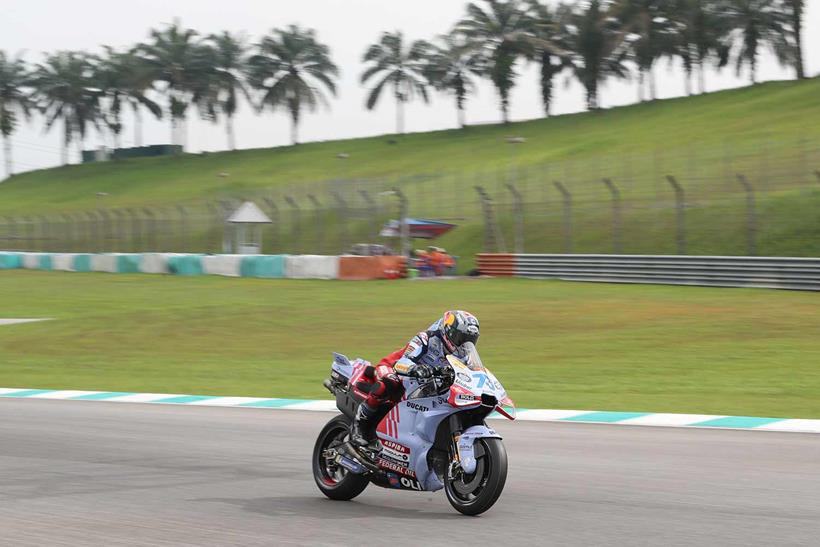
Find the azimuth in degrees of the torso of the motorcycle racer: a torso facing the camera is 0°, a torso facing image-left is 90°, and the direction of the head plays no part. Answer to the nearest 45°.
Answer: approximately 315°

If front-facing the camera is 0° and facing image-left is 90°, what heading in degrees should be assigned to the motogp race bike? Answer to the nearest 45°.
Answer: approximately 315°

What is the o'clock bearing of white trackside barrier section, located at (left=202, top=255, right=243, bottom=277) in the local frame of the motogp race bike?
The white trackside barrier section is roughly at 7 o'clock from the motogp race bike.

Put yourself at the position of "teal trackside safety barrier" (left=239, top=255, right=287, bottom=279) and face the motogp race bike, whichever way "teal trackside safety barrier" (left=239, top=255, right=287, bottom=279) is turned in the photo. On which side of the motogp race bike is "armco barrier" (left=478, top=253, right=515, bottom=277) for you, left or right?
left

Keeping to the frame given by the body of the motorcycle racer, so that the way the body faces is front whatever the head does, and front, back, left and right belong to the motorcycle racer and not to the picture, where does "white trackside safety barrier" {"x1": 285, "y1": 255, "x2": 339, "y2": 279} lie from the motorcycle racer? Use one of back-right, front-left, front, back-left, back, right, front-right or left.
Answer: back-left

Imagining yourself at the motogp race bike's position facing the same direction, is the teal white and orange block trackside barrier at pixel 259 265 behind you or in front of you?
behind

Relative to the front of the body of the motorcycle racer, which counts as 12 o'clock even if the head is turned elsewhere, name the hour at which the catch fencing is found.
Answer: The catch fencing is roughly at 8 o'clock from the motorcycle racer.

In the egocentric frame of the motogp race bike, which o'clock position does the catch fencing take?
The catch fencing is roughly at 8 o'clock from the motogp race bike.

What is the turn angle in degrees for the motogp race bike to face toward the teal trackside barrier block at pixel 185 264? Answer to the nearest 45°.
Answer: approximately 135° to its left

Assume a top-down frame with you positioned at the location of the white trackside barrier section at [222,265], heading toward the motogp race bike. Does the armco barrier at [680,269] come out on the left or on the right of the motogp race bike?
left

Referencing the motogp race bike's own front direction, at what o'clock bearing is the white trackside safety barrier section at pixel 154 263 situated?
The white trackside safety barrier section is roughly at 7 o'clock from the motogp race bike.

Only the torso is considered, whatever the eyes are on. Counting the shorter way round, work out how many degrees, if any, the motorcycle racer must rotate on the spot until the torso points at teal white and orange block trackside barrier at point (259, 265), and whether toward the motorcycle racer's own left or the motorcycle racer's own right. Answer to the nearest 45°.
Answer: approximately 135° to the motorcycle racer's own left
